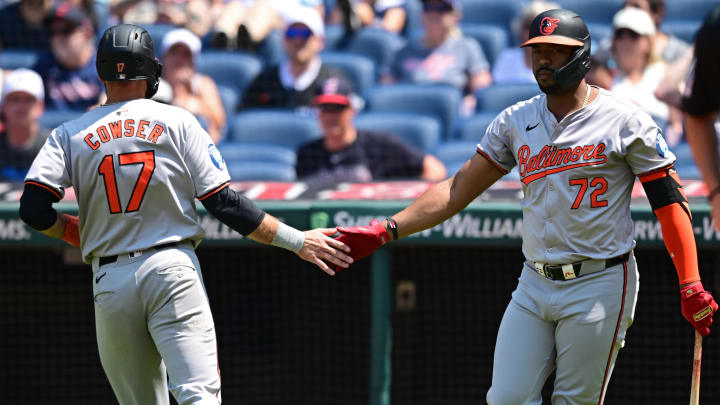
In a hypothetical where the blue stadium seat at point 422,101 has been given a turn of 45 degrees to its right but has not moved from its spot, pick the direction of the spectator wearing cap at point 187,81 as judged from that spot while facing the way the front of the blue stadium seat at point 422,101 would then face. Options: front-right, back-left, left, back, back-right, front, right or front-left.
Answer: front-right

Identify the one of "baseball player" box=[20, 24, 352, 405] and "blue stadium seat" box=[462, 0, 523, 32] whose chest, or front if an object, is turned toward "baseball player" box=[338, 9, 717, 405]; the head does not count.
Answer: the blue stadium seat

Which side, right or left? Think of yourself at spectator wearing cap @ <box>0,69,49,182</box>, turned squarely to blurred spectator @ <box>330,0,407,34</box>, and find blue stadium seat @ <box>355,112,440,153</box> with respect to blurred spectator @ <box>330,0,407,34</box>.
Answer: right

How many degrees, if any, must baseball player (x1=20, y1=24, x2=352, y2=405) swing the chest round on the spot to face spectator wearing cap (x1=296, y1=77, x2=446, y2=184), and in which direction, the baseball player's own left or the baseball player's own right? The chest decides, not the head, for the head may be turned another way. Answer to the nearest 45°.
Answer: approximately 45° to the baseball player's own right

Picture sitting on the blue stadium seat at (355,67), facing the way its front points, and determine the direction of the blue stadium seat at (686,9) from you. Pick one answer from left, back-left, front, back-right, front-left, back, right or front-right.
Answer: left

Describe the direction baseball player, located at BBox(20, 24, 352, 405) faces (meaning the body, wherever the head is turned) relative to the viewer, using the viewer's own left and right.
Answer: facing away from the viewer

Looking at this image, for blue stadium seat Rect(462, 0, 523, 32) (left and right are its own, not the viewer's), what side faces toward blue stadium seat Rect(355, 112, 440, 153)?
front

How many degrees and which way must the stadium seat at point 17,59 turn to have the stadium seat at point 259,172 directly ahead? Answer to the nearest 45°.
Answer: approximately 45° to its left

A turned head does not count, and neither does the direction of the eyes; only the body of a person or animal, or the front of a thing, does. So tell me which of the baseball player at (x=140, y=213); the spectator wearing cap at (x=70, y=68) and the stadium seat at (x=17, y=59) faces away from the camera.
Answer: the baseball player

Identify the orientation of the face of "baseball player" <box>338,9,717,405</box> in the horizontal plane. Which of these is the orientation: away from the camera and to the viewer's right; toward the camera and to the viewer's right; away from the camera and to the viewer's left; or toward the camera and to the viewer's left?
toward the camera and to the viewer's left
